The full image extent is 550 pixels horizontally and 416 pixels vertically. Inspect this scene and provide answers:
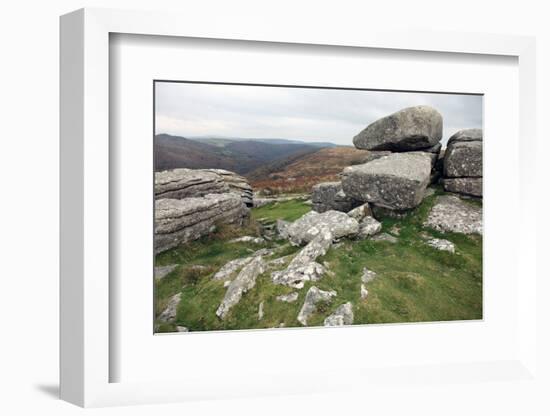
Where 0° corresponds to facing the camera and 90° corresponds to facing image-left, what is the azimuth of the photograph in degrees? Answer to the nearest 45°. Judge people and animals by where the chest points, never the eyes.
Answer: approximately 315°

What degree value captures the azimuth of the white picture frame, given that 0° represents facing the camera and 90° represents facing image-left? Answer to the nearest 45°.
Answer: approximately 315°
